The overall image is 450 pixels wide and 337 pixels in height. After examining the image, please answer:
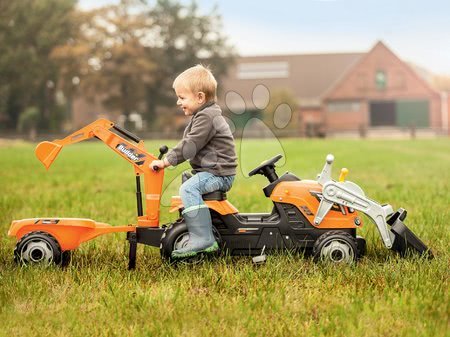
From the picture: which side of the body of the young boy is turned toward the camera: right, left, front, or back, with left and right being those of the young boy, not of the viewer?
left

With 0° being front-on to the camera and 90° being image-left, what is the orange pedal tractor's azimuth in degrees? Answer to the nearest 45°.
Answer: approximately 270°
